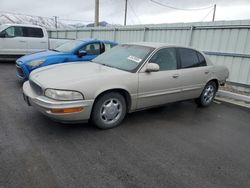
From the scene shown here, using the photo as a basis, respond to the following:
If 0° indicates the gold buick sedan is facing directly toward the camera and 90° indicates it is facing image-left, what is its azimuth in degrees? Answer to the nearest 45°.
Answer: approximately 45°

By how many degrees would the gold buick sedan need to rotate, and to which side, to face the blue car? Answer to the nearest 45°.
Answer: approximately 90° to its right

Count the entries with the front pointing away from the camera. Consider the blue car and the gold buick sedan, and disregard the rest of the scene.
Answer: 0

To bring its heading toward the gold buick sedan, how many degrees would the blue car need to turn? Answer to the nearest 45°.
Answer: approximately 45° to its left
